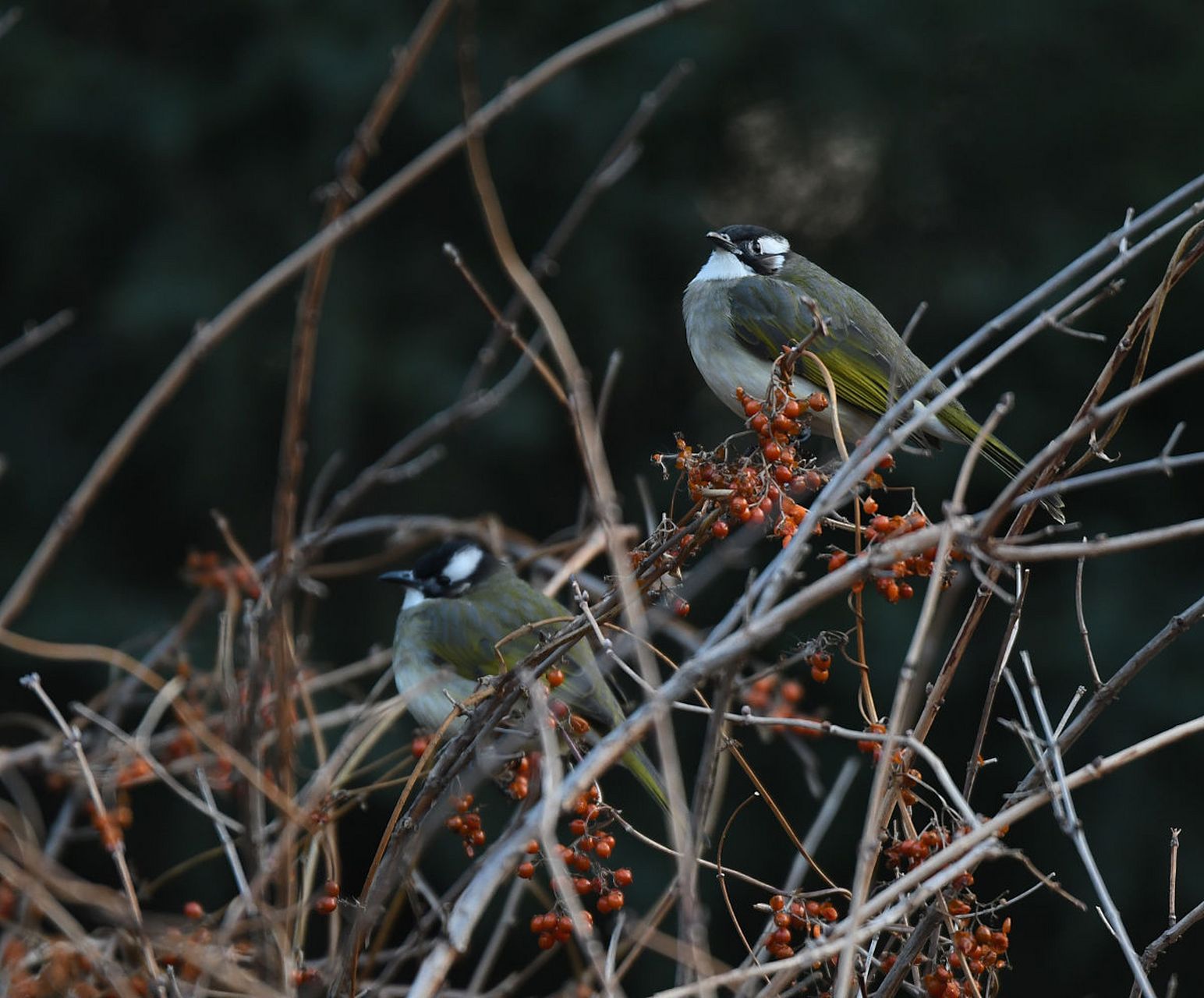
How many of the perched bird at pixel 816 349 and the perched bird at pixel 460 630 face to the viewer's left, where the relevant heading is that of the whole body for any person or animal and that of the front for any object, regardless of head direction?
2

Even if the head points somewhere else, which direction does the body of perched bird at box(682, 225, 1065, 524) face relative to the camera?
to the viewer's left

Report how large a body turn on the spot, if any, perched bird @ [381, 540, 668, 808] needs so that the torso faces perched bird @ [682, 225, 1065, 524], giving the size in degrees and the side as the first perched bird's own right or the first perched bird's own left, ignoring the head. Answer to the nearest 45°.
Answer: approximately 180°

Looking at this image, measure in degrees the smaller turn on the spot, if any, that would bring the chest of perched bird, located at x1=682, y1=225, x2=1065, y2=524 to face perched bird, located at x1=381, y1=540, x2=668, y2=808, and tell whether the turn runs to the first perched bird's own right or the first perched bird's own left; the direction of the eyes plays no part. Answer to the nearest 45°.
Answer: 0° — it already faces it

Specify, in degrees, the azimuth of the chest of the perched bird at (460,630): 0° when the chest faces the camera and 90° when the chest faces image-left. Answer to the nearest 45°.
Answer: approximately 90°

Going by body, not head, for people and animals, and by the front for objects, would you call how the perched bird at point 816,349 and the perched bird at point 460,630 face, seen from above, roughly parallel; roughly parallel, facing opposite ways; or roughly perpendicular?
roughly parallel
